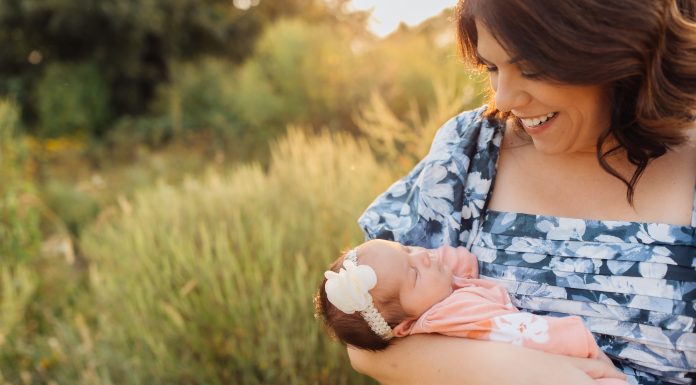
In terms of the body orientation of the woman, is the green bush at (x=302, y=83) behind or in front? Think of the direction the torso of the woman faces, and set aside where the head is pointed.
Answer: behind

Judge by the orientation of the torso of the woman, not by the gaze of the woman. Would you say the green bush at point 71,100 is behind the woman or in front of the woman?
behind

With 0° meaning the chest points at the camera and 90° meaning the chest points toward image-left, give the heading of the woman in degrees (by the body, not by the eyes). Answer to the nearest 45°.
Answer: approximately 0°

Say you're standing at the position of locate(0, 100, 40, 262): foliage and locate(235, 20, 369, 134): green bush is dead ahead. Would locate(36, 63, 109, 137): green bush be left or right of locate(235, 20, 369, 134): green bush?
left

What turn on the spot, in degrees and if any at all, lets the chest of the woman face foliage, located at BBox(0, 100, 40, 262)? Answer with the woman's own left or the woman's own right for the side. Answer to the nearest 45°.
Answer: approximately 135° to the woman's own right
